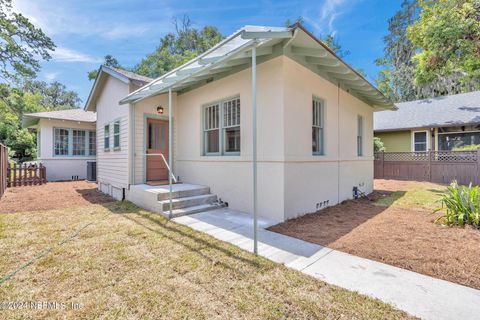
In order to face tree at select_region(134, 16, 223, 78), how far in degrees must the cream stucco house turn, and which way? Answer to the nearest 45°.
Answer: approximately 135° to its right

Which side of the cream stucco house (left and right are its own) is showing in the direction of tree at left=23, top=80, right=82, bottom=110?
right

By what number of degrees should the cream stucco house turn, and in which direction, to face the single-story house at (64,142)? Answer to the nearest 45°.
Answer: approximately 90° to its right

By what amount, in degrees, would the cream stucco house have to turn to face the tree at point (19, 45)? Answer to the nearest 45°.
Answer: approximately 90° to its right

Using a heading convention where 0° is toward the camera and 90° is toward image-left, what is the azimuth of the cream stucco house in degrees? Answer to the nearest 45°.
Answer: approximately 45°

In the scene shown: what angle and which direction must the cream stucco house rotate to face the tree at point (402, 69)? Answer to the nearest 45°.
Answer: approximately 180°

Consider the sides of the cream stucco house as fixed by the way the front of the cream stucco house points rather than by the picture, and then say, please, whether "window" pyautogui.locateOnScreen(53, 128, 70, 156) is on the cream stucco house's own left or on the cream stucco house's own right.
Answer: on the cream stucco house's own right

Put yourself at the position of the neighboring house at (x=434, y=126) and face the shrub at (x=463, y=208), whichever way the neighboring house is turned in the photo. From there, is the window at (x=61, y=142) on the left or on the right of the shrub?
right
